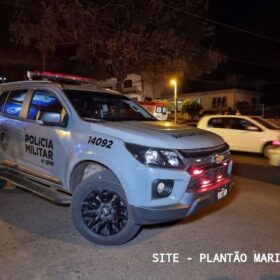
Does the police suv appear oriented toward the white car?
no

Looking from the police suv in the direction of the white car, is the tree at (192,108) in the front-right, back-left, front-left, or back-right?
front-left

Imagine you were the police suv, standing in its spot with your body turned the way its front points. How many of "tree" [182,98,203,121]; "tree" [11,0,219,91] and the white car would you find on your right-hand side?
0

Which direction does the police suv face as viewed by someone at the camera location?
facing the viewer and to the right of the viewer

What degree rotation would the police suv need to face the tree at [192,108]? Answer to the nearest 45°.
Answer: approximately 135° to its left

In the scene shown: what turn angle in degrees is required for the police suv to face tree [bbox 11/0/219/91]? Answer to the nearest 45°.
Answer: approximately 135° to its left
